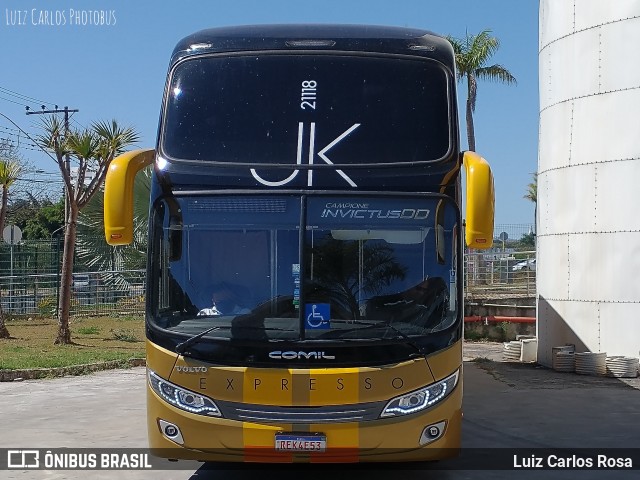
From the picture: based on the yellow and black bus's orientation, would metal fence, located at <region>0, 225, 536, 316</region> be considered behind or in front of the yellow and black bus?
behind

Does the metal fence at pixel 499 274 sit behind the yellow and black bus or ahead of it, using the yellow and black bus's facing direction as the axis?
behind

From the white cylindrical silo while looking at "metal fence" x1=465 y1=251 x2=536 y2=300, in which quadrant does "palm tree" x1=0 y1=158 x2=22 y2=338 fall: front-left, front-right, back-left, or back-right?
front-left

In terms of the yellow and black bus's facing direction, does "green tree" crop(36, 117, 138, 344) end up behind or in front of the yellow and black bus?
behind

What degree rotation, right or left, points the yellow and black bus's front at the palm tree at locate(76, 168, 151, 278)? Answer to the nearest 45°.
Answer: approximately 180°

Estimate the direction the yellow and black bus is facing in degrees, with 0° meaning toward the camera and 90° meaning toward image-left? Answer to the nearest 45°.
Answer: approximately 0°

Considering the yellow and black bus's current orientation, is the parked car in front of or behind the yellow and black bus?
behind

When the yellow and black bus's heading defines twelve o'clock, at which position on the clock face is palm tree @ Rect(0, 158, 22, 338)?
The palm tree is roughly at 5 o'clock from the yellow and black bus.

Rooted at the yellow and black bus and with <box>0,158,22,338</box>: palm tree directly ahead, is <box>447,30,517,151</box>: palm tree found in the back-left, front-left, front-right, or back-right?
front-right

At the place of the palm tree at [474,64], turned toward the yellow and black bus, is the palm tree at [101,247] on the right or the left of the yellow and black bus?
right
